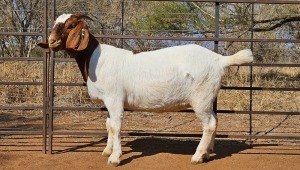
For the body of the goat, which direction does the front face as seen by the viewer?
to the viewer's left
